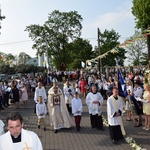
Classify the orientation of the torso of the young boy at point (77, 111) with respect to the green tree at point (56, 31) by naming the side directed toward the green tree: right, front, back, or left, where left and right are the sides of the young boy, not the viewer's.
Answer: back

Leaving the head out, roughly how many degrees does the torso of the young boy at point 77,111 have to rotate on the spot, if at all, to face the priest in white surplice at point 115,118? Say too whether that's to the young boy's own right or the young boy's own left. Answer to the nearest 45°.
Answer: approximately 45° to the young boy's own left

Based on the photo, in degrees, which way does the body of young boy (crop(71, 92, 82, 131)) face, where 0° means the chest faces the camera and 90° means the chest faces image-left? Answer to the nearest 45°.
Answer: approximately 0°

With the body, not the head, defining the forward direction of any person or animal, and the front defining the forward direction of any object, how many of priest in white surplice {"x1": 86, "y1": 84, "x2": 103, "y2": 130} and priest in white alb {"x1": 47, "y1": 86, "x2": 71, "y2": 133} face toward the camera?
2

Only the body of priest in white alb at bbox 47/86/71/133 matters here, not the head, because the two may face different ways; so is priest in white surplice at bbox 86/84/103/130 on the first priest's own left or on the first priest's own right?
on the first priest's own left

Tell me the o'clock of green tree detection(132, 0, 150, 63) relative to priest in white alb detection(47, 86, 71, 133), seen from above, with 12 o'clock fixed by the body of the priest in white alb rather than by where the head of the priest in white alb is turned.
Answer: The green tree is roughly at 7 o'clock from the priest in white alb.

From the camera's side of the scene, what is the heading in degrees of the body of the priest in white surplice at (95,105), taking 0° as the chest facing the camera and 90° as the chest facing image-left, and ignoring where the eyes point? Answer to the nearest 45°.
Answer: approximately 0°

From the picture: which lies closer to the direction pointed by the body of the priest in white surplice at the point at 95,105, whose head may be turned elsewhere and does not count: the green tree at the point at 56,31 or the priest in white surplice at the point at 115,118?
the priest in white surplice

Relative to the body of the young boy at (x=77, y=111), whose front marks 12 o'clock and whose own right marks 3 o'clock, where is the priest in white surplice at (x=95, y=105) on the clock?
The priest in white surplice is roughly at 9 o'clock from the young boy.
